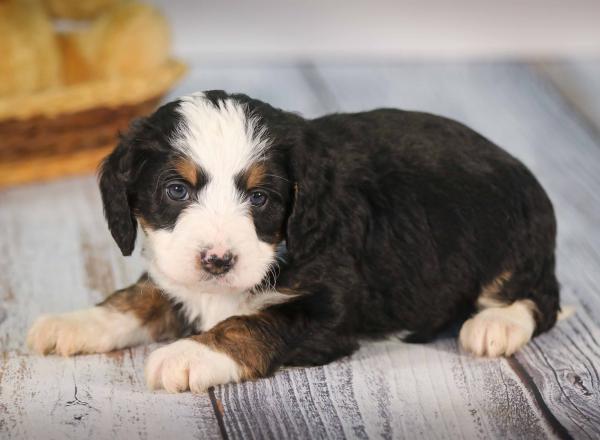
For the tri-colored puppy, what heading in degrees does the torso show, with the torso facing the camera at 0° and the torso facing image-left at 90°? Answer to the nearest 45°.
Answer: approximately 45°

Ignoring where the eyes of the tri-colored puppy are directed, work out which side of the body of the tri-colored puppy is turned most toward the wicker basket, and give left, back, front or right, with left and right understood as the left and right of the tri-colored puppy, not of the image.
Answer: right
